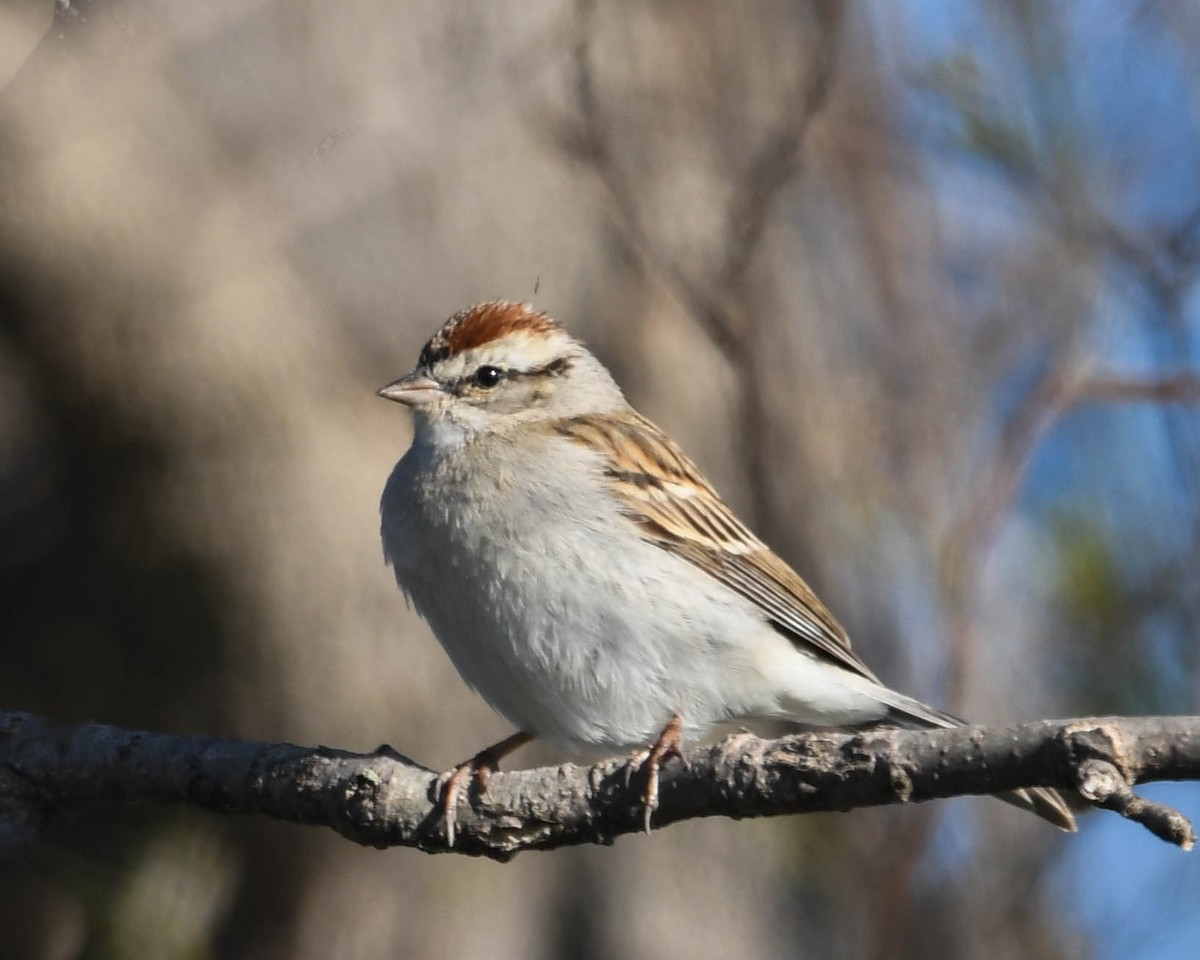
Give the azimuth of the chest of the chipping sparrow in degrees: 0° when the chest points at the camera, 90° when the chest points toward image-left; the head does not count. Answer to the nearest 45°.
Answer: approximately 45°
